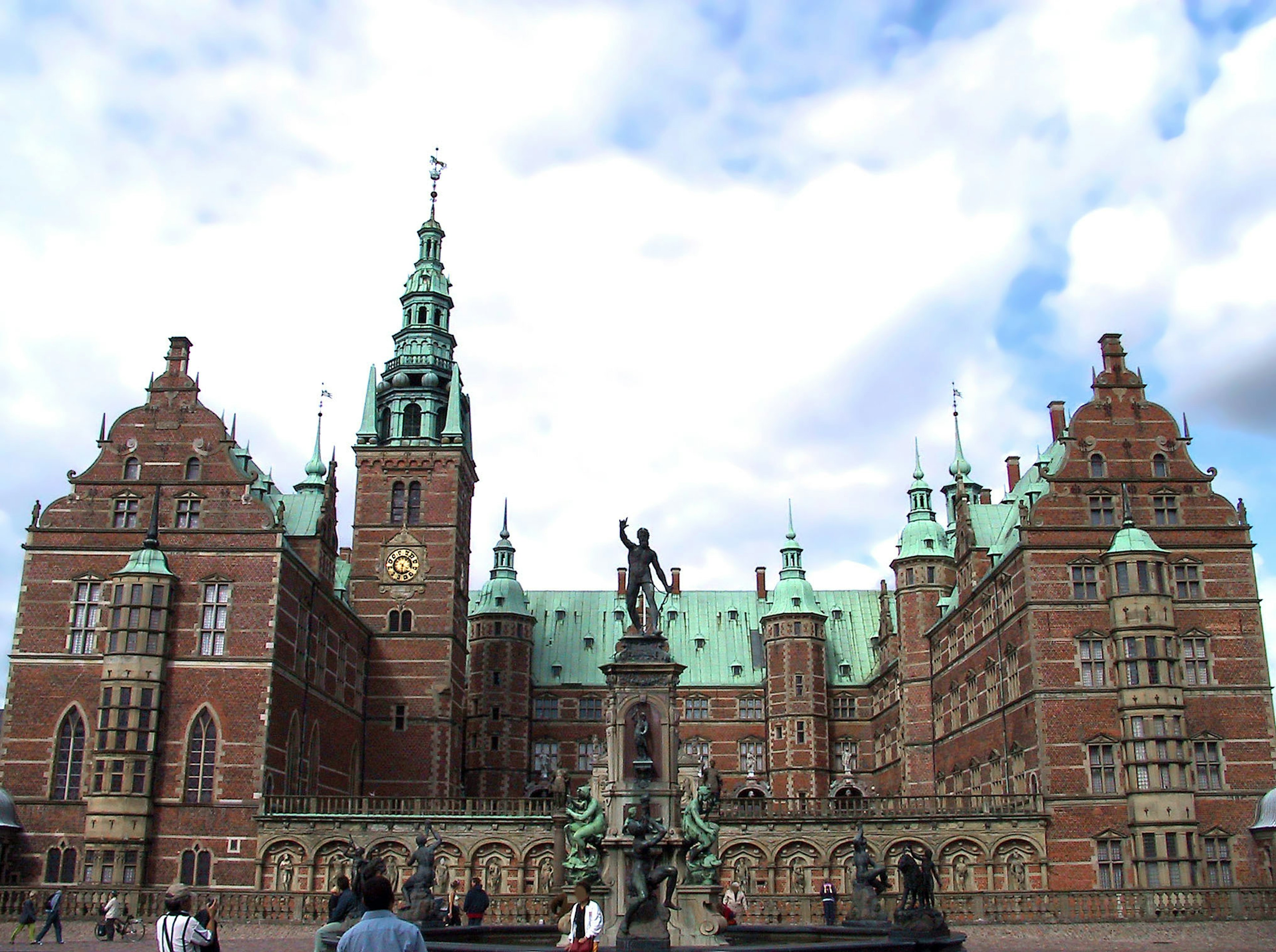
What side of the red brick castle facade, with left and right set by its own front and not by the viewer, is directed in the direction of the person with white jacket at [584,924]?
front

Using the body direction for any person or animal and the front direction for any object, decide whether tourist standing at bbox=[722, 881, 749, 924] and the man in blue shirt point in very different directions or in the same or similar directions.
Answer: very different directions

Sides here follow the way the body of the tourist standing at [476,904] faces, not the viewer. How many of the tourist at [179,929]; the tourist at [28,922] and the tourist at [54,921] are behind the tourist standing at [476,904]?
1

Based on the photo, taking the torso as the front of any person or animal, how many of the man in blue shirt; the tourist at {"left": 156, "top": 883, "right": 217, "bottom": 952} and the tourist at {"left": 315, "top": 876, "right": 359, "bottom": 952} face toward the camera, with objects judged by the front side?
0

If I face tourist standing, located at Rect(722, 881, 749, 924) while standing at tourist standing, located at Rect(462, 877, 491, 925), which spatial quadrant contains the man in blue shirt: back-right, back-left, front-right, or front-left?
back-right

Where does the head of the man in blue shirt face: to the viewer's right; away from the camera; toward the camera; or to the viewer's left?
away from the camera

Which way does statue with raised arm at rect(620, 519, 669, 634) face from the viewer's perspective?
toward the camera

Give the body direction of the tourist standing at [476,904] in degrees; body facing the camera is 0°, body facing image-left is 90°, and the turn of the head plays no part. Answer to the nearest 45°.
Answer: approximately 180°

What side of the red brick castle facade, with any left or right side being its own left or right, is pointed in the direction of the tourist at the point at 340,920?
front

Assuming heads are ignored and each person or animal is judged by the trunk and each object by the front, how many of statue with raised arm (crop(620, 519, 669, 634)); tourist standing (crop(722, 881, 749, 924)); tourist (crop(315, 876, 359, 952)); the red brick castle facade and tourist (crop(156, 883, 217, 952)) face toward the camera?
3

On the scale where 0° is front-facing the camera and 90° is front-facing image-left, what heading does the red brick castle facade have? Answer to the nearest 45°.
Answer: approximately 0°

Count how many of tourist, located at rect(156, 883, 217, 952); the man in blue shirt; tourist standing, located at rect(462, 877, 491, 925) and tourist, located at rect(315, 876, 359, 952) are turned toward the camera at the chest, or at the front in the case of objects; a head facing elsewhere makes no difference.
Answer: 0

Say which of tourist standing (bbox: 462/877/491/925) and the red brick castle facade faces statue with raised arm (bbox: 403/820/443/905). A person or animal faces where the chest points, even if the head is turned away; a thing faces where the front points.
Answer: the red brick castle facade
